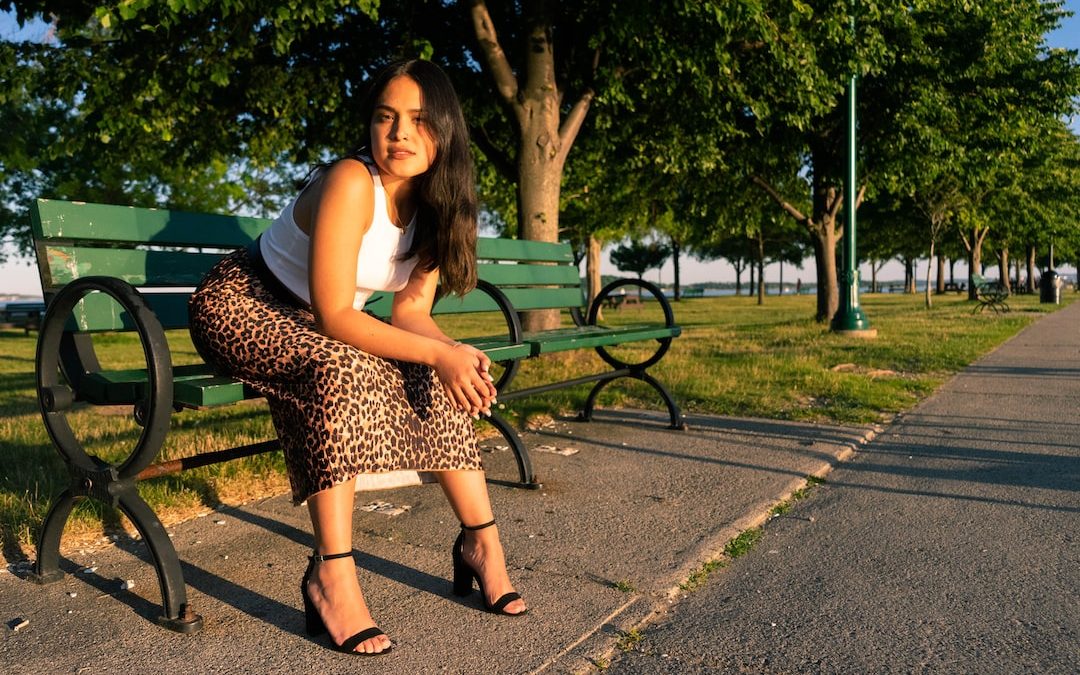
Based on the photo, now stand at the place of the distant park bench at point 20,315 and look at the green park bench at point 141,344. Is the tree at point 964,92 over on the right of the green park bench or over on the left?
left

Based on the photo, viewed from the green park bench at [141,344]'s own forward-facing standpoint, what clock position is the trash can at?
The trash can is roughly at 9 o'clock from the green park bench.

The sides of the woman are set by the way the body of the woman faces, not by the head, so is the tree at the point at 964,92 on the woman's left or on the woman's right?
on the woman's left

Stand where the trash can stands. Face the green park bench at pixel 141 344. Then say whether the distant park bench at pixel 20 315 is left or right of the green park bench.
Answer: right

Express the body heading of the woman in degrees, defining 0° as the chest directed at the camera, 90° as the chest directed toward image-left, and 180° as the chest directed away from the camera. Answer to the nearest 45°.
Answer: approximately 315°

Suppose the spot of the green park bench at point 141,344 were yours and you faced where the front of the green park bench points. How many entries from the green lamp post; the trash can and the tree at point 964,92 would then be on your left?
3

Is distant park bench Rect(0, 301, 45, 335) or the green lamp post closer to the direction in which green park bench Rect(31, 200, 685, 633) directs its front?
the green lamp post

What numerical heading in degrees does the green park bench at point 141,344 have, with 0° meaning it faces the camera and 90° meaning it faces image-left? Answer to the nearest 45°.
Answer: approximately 315°
